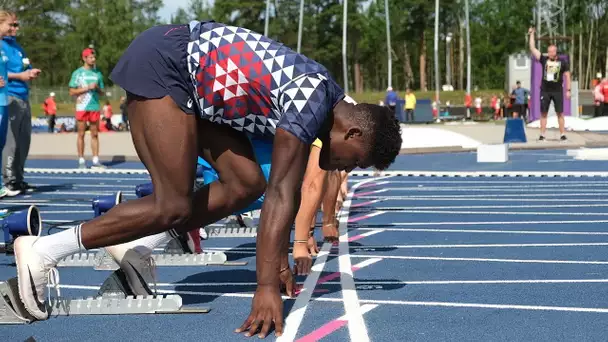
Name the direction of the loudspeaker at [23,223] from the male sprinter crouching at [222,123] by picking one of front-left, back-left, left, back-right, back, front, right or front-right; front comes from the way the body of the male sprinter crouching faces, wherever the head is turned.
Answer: back-left

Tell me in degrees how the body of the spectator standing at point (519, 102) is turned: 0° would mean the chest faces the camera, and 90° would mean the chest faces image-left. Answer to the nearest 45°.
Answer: approximately 0°

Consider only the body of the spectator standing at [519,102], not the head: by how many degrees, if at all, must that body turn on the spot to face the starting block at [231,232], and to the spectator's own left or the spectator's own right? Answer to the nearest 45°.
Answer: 0° — they already face it

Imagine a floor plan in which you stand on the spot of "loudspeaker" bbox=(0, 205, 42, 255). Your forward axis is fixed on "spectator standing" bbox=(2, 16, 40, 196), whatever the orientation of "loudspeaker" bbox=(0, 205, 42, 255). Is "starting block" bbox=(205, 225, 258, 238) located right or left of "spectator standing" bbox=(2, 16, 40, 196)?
right

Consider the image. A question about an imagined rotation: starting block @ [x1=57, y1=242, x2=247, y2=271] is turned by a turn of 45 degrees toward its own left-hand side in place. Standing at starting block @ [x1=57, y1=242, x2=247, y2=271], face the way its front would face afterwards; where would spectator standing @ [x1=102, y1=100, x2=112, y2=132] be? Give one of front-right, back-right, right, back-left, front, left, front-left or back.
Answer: front-left

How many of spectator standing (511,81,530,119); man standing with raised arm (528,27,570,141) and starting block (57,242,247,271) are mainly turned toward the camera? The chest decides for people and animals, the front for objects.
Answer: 2

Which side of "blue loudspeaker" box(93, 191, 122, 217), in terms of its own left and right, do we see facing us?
right

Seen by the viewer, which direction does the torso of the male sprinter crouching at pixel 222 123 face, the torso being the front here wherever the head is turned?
to the viewer's right

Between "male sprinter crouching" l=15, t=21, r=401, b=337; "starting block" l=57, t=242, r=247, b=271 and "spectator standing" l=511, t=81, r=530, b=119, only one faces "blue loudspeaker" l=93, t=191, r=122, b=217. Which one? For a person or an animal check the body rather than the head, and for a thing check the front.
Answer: the spectator standing

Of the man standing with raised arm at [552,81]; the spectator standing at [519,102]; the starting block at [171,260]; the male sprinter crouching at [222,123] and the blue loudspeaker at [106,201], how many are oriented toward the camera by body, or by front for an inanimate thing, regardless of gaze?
2

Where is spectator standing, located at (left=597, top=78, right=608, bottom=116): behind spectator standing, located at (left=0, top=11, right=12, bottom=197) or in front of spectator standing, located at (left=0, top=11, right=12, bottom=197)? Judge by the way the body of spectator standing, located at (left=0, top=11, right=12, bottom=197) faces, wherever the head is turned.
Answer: in front

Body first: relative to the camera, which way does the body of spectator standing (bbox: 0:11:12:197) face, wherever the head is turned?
to the viewer's right

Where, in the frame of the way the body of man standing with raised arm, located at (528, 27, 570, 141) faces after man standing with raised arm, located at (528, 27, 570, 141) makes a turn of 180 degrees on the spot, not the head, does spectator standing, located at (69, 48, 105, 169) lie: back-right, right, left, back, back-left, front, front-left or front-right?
back-left

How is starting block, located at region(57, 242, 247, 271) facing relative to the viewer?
to the viewer's right

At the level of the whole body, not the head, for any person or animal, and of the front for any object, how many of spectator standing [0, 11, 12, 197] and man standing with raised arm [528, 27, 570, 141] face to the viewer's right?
1

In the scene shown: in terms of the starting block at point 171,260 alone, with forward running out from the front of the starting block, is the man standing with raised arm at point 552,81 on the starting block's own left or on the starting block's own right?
on the starting block's own left
